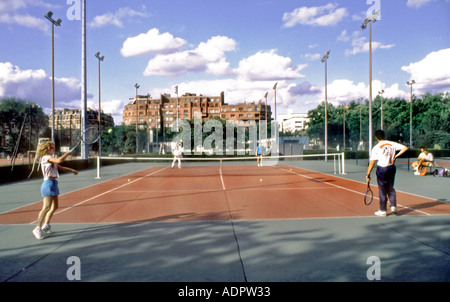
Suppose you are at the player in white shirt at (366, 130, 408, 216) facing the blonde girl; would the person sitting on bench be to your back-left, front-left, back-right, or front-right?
back-right

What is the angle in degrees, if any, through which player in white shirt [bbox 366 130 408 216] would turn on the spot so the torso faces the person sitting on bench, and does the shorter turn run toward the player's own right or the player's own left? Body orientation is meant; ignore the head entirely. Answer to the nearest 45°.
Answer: approximately 45° to the player's own right

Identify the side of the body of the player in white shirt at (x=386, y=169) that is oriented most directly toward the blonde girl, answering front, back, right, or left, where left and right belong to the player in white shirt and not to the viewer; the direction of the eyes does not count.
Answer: left

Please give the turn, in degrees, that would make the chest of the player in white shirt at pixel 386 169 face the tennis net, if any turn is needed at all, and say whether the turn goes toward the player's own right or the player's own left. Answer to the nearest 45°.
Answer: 0° — they already face it

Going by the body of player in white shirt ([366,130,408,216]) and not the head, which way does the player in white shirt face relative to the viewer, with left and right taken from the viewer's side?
facing away from the viewer and to the left of the viewer

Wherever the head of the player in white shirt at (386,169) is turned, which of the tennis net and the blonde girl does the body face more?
the tennis net

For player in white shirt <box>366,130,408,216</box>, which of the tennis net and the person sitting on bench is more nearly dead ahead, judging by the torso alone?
the tennis net
